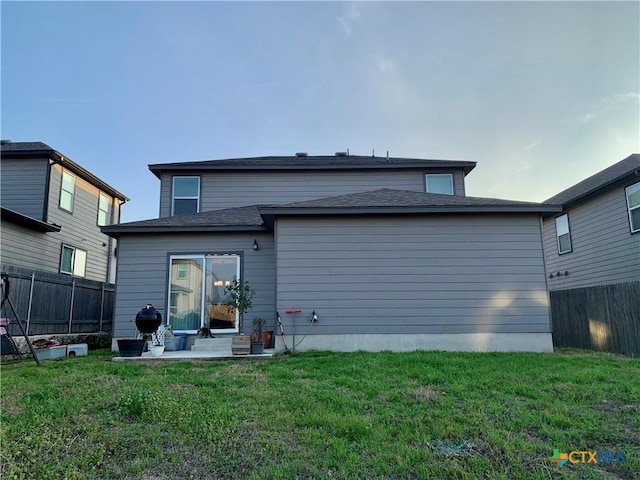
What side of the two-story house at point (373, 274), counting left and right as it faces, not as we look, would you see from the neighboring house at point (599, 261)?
right

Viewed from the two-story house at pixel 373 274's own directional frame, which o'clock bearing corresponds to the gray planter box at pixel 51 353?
The gray planter box is roughly at 9 o'clock from the two-story house.

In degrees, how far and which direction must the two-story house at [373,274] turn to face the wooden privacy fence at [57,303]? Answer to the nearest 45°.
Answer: approximately 90° to its left

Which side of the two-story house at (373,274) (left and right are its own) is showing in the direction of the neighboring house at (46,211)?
left

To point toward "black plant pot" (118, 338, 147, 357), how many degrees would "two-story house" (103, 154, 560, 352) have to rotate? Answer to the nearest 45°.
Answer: approximately 90° to its left

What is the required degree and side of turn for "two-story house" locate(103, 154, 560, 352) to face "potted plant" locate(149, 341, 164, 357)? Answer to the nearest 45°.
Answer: approximately 90° to its left

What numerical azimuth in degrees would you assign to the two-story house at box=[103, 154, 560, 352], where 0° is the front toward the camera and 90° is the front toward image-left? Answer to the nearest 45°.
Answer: approximately 180°

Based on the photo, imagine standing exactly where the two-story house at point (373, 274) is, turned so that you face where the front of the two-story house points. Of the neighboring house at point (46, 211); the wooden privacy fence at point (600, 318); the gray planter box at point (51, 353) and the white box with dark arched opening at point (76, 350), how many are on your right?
1

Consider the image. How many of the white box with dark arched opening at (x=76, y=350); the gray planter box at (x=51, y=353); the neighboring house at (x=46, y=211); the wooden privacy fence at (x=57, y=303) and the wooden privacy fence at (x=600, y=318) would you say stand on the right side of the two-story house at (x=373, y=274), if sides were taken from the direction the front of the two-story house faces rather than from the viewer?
1

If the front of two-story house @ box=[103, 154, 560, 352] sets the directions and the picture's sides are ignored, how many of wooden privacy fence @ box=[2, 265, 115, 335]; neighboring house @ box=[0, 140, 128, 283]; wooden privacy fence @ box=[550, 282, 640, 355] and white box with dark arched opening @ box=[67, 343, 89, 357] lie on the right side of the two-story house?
1

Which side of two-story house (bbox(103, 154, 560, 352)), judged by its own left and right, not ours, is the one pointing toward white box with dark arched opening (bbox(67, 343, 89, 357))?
left

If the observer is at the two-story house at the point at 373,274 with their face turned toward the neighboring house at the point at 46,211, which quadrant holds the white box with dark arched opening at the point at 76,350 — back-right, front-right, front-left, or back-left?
front-left

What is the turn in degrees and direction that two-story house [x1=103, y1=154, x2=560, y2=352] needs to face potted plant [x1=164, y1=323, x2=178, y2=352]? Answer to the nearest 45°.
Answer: approximately 90° to its left
